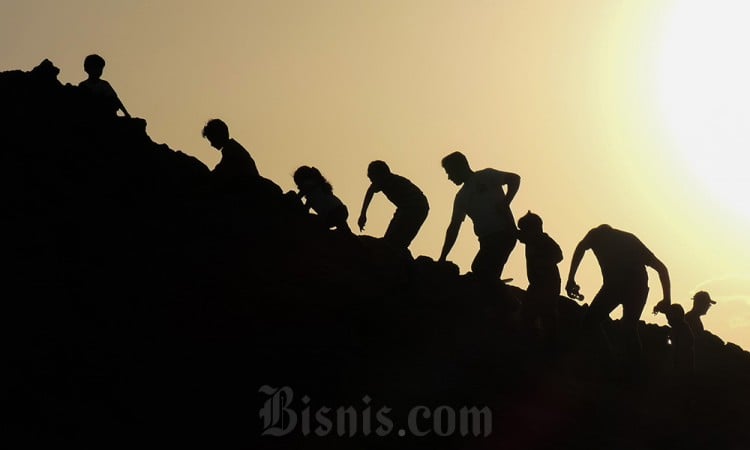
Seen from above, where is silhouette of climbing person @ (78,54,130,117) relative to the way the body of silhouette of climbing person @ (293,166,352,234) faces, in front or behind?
in front

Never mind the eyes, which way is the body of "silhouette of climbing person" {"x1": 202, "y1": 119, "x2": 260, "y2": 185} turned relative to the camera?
to the viewer's left

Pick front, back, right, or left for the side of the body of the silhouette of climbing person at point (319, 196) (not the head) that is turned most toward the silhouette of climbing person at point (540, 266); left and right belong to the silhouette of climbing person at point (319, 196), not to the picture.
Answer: back

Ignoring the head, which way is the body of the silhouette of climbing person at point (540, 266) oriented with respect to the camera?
to the viewer's left

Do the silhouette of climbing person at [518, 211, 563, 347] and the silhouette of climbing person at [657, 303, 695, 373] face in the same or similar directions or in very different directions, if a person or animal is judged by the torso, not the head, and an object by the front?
same or similar directions

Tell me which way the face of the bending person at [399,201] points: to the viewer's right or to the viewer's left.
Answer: to the viewer's left

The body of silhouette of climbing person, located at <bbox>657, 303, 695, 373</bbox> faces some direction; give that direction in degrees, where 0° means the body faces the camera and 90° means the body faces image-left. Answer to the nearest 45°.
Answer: approximately 90°

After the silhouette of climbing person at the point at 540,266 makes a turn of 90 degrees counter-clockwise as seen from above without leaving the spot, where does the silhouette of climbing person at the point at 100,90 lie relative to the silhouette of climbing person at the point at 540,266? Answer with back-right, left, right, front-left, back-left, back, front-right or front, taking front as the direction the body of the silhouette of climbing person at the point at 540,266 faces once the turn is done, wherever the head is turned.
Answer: right

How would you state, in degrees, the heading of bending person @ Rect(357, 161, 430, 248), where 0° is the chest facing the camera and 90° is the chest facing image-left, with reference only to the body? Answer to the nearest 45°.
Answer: approximately 90°

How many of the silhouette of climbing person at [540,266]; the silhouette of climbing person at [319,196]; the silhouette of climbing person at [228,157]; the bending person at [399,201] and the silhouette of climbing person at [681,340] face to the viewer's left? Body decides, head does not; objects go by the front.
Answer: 5

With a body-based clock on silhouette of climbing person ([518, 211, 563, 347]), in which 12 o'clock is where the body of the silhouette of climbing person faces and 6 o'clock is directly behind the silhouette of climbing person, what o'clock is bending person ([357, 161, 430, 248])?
The bending person is roughly at 1 o'clock from the silhouette of climbing person.

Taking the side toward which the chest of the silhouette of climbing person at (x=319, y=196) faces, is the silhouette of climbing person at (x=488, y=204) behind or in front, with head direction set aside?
behind

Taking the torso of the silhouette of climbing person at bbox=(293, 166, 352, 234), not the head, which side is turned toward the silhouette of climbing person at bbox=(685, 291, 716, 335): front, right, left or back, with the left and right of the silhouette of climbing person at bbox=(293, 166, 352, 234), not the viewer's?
back

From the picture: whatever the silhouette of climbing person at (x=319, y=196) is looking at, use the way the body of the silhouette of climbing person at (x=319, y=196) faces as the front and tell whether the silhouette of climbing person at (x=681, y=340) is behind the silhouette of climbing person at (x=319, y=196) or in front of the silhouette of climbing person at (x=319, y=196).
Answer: behind

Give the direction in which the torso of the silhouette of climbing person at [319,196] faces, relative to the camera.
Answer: to the viewer's left

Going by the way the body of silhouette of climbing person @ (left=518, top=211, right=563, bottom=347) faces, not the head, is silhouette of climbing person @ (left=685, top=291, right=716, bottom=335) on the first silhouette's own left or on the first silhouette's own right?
on the first silhouette's own right

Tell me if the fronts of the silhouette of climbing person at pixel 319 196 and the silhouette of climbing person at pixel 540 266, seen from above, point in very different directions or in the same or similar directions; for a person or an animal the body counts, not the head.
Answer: same or similar directions
